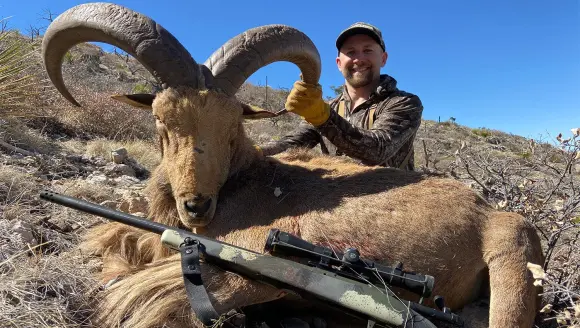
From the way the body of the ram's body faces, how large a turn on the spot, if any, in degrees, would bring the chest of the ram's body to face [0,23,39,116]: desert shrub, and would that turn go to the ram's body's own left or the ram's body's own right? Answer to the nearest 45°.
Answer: approximately 45° to the ram's body's own right

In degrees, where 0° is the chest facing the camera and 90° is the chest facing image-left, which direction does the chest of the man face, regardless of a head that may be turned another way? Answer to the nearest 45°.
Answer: approximately 45°

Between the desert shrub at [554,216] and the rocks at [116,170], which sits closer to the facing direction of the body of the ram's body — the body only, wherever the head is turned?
the rocks

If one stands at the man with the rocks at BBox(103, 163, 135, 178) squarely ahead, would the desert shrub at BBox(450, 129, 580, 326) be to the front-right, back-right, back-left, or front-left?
back-left

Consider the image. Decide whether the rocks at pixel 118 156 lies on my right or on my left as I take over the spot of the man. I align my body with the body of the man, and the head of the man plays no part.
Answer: on my right

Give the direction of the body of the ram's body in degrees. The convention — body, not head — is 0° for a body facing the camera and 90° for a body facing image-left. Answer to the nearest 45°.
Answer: approximately 90°

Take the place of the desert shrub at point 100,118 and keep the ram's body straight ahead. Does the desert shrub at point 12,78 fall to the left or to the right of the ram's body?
right

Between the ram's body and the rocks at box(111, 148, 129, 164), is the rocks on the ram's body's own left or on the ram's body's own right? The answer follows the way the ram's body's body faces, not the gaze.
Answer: on the ram's body's own right

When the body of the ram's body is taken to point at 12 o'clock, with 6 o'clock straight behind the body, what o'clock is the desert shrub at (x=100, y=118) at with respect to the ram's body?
The desert shrub is roughly at 2 o'clock from the ram's body.

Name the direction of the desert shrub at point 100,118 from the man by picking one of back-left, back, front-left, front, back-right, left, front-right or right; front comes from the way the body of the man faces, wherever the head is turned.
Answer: right
